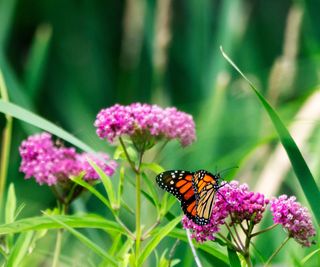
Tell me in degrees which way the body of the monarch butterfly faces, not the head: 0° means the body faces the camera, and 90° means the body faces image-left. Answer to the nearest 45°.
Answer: approximately 270°
